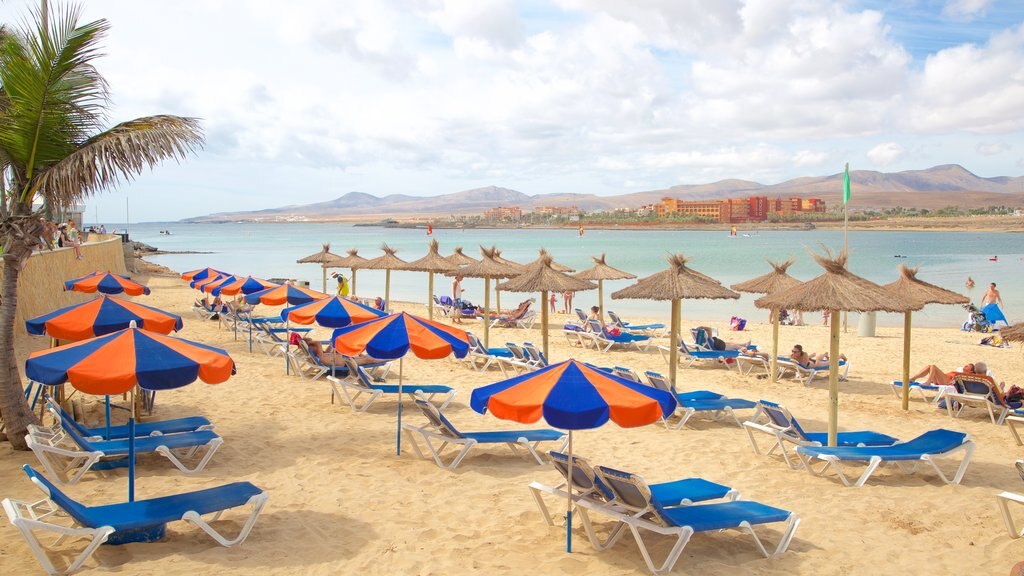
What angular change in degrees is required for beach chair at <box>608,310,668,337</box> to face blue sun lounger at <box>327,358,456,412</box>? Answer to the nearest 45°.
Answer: approximately 90° to its right

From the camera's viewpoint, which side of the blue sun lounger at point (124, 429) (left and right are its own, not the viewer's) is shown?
right

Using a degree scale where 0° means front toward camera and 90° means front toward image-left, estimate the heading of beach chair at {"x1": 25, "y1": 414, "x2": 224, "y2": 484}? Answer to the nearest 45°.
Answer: approximately 270°

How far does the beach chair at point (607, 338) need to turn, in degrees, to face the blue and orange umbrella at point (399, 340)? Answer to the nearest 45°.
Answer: approximately 90° to its right

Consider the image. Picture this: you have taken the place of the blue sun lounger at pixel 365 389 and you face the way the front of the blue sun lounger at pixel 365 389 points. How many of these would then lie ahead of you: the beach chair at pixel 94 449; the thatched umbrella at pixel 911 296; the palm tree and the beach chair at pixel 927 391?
2

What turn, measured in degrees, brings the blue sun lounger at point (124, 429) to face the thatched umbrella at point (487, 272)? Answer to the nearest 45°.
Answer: approximately 45° to its left

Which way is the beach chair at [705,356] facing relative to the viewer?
to the viewer's right

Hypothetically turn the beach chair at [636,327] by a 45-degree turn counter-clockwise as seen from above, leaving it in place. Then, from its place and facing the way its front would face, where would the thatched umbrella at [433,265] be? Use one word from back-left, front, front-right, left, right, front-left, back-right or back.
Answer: back-left

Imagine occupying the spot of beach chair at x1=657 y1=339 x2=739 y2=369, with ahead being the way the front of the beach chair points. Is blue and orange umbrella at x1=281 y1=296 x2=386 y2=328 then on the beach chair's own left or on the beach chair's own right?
on the beach chair's own right

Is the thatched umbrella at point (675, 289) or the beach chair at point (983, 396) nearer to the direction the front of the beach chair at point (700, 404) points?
the beach chair

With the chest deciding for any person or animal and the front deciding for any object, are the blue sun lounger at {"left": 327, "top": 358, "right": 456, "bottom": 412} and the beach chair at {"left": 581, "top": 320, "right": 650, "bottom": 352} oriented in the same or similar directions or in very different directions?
same or similar directions

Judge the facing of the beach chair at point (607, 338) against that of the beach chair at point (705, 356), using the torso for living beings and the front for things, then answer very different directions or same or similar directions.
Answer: same or similar directions

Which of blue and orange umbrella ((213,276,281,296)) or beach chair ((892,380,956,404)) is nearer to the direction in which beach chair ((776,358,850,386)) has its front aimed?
the beach chair

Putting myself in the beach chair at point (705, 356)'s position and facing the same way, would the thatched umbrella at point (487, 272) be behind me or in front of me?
behind

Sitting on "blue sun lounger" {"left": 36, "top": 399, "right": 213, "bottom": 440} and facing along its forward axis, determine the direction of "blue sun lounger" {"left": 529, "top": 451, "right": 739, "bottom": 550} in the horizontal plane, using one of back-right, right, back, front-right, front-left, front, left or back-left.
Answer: front-right

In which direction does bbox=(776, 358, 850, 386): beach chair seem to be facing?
to the viewer's right

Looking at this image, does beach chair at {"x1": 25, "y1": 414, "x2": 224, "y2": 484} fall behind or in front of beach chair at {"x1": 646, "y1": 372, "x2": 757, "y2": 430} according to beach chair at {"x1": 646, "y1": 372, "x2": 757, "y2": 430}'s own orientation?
behind

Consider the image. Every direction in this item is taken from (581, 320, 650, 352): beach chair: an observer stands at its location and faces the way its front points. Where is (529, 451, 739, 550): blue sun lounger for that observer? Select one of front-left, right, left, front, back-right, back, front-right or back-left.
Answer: right

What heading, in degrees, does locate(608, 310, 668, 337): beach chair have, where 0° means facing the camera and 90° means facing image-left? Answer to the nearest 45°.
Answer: approximately 270°

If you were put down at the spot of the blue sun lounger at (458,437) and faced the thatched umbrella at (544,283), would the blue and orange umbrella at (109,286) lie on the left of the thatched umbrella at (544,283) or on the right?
left

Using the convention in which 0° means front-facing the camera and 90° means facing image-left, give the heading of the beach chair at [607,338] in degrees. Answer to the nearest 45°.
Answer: approximately 270°

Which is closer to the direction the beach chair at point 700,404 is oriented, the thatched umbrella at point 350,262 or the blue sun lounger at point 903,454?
the blue sun lounger
